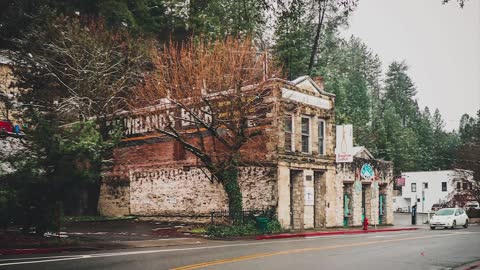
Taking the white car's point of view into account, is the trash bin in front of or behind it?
in front

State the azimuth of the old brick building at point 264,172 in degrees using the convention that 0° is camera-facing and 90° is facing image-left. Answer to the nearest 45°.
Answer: approximately 315°

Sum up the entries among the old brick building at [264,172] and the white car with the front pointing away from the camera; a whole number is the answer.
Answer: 0

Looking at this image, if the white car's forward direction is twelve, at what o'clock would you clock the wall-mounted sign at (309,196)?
The wall-mounted sign is roughly at 12 o'clock from the white car.

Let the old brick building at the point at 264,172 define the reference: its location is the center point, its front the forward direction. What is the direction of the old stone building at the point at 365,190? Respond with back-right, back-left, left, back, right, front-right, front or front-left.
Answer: left

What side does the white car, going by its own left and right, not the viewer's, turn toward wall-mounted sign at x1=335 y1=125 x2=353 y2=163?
front

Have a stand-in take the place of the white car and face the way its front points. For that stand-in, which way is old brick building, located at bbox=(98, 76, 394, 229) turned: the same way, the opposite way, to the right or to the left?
to the left

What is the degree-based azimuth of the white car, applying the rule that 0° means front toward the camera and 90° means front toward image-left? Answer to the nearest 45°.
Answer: approximately 45°

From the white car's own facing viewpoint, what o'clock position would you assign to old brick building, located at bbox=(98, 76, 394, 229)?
The old brick building is roughly at 12 o'clock from the white car.

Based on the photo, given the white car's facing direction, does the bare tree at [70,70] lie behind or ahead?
ahead
